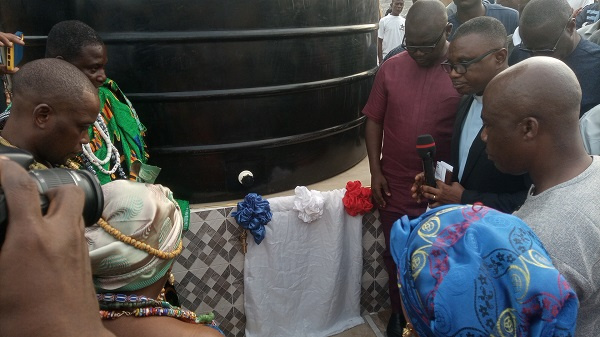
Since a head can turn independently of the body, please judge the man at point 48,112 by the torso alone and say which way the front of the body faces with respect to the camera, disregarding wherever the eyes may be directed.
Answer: to the viewer's right

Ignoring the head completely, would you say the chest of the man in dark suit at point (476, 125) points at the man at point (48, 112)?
yes

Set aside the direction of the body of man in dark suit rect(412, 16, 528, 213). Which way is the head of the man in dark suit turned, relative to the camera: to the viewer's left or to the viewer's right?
to the viewer's left

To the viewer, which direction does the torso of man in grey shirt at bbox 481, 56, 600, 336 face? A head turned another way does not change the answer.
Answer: to the viewer's left

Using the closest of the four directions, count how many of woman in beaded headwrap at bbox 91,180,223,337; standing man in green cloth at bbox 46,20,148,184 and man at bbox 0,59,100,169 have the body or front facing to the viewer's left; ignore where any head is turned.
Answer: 0

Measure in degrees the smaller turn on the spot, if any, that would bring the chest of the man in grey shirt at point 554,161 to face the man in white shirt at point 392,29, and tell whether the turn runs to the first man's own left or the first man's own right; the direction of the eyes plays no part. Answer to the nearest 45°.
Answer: approximately 45° to the first man's own right

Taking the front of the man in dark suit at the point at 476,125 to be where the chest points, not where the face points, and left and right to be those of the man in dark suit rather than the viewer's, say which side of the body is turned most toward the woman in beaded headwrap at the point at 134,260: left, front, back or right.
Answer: front

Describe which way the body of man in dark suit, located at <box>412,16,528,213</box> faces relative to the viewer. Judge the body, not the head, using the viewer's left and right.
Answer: facing the viewer and to the left of the viewer

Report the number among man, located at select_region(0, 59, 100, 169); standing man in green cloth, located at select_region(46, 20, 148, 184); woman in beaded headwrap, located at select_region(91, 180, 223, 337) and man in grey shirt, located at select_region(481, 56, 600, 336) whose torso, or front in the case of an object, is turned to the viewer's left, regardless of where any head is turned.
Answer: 1

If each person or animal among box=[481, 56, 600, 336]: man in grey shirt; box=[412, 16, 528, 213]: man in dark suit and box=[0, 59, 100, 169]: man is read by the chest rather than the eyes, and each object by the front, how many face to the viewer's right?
1

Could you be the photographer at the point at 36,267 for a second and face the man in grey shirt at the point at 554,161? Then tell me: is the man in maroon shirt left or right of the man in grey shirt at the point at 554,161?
left

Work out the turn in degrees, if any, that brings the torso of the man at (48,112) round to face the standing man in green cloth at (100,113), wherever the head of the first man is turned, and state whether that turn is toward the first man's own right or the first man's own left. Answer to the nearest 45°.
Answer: approximately 90° to the first man's own left

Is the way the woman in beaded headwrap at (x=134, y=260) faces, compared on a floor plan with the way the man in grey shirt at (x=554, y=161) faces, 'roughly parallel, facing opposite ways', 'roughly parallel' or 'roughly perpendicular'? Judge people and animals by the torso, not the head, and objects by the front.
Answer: roughly perpendicular

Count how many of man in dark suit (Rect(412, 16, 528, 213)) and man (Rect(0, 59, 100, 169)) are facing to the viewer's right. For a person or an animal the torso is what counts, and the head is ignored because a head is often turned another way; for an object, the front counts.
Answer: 1

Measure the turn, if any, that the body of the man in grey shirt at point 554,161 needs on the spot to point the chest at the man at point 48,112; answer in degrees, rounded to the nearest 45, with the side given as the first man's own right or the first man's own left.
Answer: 0° — they already face them

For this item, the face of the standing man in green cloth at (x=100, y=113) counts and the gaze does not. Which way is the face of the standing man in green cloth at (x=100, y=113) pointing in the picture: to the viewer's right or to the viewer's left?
to the viewer's right

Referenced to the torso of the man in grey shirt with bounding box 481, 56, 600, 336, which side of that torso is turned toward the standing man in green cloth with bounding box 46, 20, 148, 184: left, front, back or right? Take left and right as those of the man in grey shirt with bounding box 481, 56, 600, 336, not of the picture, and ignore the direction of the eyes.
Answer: front
